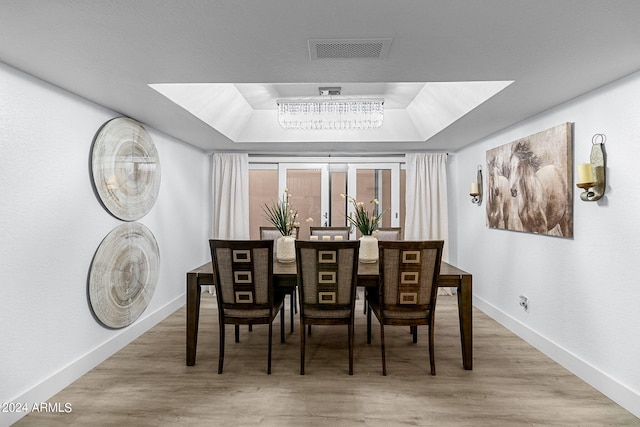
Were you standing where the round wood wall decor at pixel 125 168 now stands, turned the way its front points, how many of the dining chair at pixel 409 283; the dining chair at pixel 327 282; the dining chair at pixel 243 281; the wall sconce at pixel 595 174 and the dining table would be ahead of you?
5

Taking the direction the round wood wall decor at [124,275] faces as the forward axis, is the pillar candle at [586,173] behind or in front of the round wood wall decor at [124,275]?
in front

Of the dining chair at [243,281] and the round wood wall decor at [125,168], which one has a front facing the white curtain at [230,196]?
the dining chair

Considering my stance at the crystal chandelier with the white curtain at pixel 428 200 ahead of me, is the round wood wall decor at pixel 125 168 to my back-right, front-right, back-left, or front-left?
back-left

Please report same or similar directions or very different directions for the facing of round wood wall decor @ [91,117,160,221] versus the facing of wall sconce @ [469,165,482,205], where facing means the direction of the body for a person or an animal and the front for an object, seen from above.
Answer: very different directions

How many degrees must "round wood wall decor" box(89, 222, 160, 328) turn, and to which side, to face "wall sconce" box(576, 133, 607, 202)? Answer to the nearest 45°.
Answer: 0° — it already faces it

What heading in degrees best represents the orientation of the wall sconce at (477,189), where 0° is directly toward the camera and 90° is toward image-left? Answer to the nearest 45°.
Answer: approximately 90°

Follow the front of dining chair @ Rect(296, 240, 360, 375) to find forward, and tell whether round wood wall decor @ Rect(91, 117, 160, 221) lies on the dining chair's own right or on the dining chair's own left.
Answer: on the dining chair's own left

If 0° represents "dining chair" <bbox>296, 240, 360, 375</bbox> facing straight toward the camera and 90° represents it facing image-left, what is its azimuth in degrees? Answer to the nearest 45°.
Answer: approximately 180°

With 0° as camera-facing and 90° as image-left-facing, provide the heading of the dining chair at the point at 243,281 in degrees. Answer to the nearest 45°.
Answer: approximately 180°

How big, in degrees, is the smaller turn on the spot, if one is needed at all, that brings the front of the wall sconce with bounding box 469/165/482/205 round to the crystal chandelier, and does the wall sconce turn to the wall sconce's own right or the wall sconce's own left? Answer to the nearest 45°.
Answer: approximately 45° to the wall sconce's own left

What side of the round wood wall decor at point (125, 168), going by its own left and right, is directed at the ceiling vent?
front

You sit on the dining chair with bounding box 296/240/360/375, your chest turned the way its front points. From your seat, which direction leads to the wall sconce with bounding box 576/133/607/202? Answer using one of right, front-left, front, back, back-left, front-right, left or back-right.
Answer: right

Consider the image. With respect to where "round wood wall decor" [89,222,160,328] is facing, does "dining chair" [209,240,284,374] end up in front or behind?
in front

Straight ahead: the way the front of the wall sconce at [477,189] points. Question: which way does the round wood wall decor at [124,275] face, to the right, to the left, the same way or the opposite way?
the opposite way

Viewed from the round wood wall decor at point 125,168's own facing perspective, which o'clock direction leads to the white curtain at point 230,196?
The white curtain is roughly at 9 o'clock from the round wood wall decor.

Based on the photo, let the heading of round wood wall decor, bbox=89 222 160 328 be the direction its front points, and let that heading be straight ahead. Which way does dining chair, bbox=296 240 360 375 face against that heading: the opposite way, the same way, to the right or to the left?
to the left
